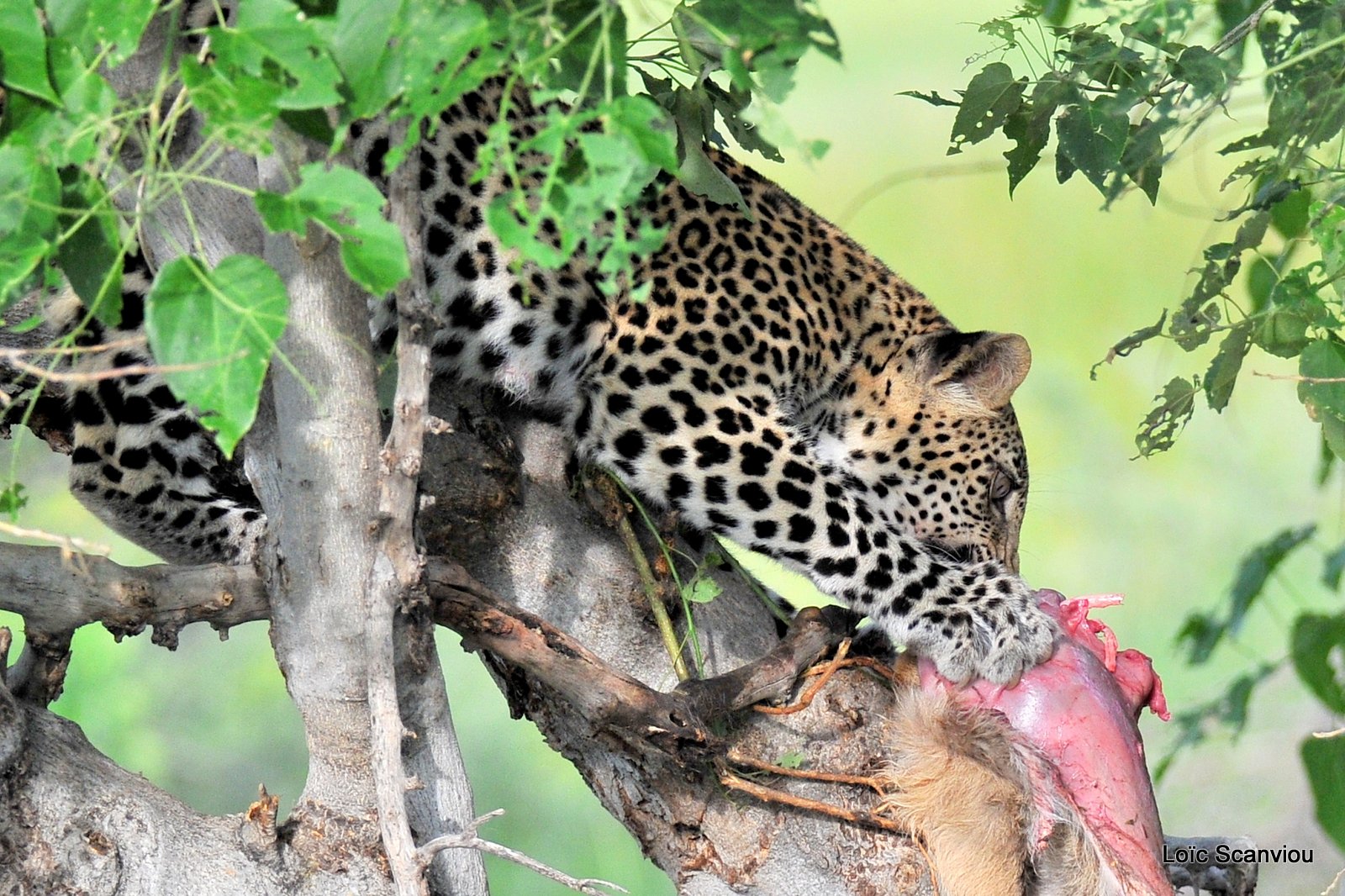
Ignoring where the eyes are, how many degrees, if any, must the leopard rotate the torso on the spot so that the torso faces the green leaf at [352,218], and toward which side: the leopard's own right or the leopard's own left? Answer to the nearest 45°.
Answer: approximately 90° to the leopard's own right

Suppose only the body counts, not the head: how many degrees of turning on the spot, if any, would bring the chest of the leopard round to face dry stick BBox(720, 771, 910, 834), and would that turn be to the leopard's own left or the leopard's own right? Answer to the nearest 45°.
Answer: approximately 45° to the leopard's own right

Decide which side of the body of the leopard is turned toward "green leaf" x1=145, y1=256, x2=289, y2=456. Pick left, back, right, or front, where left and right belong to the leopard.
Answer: right

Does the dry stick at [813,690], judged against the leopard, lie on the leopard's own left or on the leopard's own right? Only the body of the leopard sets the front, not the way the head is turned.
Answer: on the leopard's own right

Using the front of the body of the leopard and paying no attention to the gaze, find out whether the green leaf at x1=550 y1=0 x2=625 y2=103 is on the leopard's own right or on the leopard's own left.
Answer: on the leopard's own right

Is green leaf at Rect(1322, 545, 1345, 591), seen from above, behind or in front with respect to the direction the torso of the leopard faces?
in front

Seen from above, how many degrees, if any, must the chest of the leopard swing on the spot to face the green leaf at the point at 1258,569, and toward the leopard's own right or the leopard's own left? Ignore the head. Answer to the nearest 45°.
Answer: approximately 45° to the leopard's own left

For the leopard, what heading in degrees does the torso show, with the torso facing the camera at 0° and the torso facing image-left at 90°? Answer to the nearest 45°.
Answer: approximately 270°

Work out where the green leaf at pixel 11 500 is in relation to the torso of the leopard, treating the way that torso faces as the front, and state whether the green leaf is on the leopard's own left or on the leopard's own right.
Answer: on the leopard's own right
